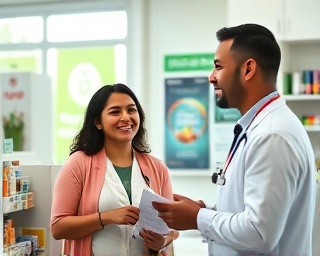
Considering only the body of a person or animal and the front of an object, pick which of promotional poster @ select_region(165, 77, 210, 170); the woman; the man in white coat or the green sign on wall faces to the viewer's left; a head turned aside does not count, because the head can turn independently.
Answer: the man in white coat

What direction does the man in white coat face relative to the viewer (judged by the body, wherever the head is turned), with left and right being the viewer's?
facing to the left of the viewer

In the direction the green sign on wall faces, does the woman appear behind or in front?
in front

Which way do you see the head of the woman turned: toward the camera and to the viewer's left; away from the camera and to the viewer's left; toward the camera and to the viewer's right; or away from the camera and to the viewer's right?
toward the camera and to the viewer's right

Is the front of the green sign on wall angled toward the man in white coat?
yes

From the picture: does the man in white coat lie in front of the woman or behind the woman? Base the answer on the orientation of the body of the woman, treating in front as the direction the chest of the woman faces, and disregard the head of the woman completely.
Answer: in front

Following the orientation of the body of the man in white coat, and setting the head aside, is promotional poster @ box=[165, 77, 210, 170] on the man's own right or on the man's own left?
on the man's own right

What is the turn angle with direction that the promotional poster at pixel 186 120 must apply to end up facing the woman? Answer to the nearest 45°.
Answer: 0° — it already faces them

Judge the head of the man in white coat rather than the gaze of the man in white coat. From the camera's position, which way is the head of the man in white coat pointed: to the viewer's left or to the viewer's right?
to the viewer's left

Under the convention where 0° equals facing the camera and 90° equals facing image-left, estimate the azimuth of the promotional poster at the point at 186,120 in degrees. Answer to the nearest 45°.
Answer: approximately 0°
